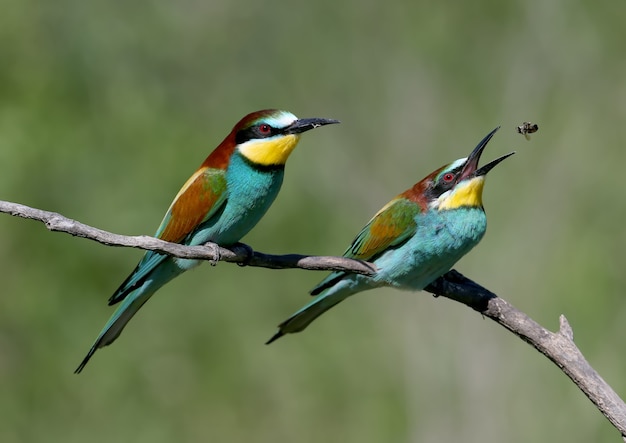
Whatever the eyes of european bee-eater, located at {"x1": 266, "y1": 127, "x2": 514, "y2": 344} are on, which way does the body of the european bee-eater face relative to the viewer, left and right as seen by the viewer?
facing to the right of the viewer

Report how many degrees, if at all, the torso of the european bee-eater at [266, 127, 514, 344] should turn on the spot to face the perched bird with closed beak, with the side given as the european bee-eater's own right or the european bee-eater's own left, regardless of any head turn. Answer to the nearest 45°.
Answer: approximately 180°

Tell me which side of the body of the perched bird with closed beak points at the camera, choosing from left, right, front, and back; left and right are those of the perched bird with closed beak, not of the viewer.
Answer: right

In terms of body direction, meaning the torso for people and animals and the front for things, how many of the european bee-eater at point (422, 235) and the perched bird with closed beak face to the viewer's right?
2

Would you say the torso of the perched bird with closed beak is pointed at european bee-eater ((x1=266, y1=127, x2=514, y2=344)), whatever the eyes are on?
yes

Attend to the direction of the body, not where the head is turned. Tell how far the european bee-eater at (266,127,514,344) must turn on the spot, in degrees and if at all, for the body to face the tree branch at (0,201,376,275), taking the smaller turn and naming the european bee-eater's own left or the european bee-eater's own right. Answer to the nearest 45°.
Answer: approximately 135° to the european bee-eater's own right
